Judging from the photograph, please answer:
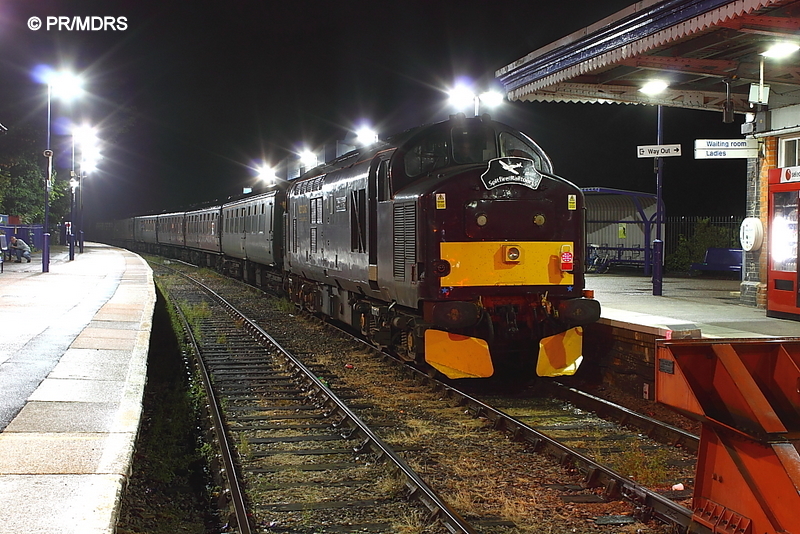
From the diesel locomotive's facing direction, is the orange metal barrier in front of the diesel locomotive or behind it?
in front

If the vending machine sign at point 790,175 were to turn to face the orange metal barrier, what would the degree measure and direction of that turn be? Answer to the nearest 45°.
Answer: approximately 45° to its left

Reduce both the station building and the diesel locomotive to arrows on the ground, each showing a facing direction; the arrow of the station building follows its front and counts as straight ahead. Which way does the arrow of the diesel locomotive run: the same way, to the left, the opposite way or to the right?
to the left

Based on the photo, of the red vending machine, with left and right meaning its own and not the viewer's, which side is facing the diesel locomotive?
front

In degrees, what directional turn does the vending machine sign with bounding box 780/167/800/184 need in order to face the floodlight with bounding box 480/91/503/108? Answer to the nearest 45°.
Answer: approximately 90° to its right

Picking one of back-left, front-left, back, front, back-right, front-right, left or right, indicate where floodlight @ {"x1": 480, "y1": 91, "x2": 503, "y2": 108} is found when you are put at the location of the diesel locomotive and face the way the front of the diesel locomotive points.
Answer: back-left

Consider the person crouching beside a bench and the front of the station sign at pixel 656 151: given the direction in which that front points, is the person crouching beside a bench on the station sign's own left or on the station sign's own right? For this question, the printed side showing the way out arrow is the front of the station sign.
on the station sign's own right

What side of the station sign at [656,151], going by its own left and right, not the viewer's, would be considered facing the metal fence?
back

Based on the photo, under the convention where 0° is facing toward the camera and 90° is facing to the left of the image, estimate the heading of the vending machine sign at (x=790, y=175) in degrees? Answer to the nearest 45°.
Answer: approximately 45°

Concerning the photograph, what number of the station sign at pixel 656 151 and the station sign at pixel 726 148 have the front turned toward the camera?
2
